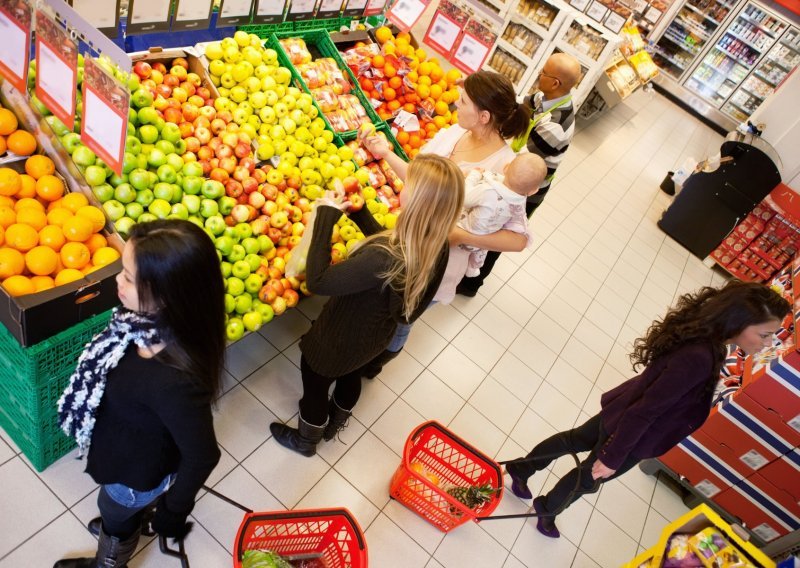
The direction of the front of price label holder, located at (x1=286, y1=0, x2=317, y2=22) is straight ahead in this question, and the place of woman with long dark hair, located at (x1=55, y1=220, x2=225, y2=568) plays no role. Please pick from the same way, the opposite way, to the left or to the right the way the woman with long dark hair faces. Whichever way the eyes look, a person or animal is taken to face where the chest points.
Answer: to the right

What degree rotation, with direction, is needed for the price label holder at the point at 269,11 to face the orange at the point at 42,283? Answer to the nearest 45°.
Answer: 0° — it already faces it

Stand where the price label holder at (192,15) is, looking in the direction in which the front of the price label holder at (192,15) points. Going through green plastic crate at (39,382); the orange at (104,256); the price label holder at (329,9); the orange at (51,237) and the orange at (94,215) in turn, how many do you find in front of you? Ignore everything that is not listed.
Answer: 4

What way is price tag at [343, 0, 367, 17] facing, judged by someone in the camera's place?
facing the viewer

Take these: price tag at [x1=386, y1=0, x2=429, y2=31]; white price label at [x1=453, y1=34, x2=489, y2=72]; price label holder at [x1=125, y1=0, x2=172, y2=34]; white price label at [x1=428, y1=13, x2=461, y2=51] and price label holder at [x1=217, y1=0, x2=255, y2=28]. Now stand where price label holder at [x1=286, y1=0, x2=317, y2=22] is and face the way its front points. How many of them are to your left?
3

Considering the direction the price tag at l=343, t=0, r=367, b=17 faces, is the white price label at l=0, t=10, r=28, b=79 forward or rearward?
forward

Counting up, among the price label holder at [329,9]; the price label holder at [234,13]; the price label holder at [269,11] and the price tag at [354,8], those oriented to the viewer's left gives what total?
0

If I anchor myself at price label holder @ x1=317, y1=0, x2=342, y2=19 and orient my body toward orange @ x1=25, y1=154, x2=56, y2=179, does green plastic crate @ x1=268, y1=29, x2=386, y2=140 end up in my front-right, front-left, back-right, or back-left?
front-left

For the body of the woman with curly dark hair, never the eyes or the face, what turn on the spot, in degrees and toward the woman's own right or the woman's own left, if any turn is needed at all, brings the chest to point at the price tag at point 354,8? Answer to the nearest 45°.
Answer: approximately 180°

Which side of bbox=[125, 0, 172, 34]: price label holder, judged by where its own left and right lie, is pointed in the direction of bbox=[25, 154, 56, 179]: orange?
front

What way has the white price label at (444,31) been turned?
toward the camera

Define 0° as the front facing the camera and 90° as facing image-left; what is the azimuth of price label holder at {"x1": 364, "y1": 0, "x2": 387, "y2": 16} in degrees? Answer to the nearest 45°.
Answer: approximately 0°

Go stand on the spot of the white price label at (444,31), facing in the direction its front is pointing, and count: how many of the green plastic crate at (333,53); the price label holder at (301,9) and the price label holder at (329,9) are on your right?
3

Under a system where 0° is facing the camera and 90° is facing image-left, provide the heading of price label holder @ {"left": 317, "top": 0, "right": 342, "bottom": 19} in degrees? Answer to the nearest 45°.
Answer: approximately 0°

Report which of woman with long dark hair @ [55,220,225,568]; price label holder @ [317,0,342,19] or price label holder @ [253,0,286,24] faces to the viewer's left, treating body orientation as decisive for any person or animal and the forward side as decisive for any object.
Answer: the woman with long dark hair

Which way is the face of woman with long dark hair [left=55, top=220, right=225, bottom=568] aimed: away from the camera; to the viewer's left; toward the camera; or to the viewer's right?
to the viewer's left

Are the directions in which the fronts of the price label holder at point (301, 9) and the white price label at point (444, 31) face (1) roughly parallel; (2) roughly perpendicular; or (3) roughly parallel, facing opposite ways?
roughly parallel
